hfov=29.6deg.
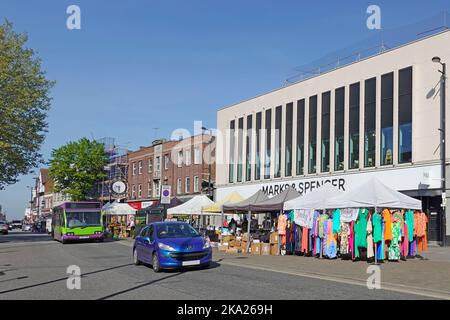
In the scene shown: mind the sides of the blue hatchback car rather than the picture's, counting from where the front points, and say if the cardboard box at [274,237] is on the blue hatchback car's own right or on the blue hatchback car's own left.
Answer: on the blue hatchback car's own left

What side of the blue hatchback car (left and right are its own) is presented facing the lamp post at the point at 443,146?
left

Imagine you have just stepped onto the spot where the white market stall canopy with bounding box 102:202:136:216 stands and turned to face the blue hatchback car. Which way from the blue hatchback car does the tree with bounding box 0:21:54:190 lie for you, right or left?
right

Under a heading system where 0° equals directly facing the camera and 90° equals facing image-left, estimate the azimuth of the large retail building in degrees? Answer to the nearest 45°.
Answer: approximately 45°

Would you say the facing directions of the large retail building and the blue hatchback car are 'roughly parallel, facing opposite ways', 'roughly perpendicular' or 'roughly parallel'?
roughly perpendicular

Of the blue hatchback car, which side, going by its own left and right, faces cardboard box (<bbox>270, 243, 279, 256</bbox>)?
left

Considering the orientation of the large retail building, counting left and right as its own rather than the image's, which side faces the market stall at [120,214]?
right

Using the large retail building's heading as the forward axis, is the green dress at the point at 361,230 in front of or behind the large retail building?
in front

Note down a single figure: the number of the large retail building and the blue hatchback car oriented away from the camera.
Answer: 0
